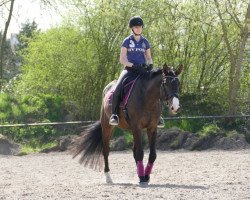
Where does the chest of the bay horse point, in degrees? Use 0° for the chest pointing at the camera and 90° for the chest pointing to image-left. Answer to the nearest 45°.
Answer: approximately 315°
